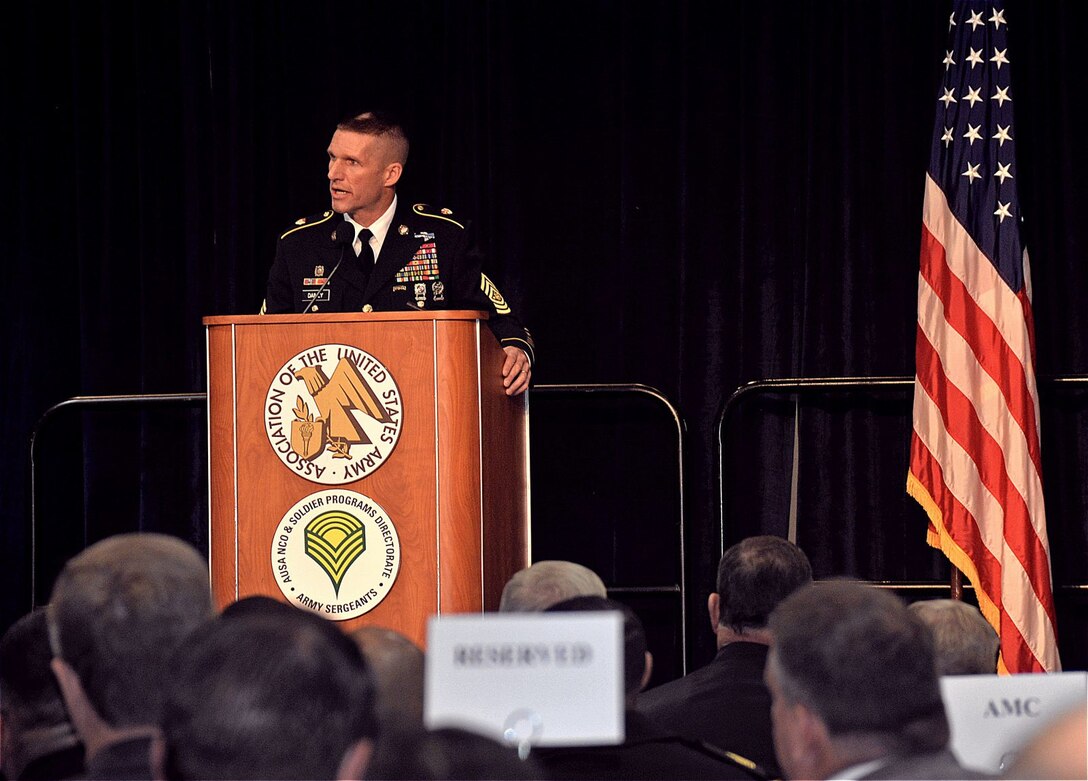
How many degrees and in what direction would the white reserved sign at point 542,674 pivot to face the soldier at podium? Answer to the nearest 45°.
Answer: approximately 180°

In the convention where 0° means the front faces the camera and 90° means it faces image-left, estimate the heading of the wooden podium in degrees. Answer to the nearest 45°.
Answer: approximately 0°

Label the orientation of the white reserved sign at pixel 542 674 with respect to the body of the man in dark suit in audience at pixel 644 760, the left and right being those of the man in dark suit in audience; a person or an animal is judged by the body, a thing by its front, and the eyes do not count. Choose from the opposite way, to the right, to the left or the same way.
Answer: the opposite way

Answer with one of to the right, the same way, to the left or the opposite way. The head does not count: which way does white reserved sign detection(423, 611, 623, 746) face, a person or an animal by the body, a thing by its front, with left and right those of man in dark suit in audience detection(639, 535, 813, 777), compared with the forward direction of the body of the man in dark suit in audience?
the opposite way

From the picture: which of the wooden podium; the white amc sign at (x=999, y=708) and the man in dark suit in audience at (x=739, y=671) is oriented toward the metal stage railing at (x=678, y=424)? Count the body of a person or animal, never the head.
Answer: the man in dark suit in audience

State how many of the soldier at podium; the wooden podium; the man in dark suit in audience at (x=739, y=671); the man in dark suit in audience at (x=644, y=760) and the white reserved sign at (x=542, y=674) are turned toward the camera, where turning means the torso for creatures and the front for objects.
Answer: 3

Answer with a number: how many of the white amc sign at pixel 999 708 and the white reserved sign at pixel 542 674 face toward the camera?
2

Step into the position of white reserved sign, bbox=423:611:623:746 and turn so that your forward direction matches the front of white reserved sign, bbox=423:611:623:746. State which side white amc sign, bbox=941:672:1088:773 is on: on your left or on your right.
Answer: on your left

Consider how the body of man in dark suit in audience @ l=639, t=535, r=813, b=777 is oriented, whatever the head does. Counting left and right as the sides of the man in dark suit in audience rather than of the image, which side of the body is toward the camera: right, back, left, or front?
back

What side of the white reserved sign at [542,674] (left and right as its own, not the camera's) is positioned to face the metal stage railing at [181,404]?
back

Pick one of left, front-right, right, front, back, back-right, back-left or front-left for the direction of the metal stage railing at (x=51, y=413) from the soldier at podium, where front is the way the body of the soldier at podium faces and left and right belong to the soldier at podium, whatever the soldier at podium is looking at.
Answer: back-right

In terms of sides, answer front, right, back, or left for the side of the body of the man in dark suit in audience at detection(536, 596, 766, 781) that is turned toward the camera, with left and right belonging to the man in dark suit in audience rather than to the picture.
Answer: back
